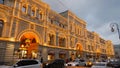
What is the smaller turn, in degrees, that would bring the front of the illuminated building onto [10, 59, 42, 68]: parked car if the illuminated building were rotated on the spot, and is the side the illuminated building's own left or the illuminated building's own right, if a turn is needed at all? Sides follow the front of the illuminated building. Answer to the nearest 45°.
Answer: approximately 45° to the illuminated building's own right
